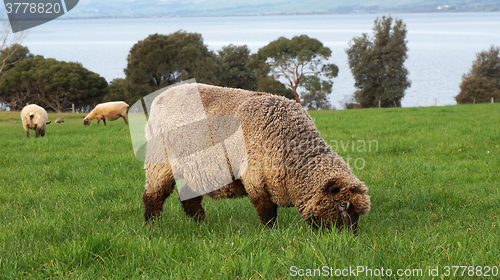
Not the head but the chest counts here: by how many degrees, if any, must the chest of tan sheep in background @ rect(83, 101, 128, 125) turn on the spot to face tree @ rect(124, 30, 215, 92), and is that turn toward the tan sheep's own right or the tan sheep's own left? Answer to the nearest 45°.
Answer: approximately 90° to the tan sheep's own right

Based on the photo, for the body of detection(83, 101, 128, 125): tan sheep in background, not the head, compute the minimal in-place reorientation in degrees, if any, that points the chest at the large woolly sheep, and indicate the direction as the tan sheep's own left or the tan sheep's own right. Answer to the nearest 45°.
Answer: approximately 90° to the tan sheep's own left

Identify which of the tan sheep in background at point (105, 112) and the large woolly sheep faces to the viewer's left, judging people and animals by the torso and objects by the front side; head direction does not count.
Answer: the tan sheep in background

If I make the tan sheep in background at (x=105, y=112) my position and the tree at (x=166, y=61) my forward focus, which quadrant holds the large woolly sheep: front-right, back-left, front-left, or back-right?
back-right

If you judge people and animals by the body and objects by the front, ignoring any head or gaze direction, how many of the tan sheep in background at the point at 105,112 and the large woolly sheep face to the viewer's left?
1

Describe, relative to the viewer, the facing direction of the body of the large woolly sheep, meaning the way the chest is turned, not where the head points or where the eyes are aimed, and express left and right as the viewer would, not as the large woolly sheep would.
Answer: facing to the right of the viewer

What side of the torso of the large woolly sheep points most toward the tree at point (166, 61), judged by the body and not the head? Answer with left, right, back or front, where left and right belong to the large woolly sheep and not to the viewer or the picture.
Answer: left

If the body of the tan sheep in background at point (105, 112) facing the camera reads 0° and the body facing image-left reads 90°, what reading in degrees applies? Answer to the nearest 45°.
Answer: approximately 90°

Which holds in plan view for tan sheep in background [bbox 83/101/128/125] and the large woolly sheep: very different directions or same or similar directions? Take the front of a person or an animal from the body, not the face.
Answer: very different directions
